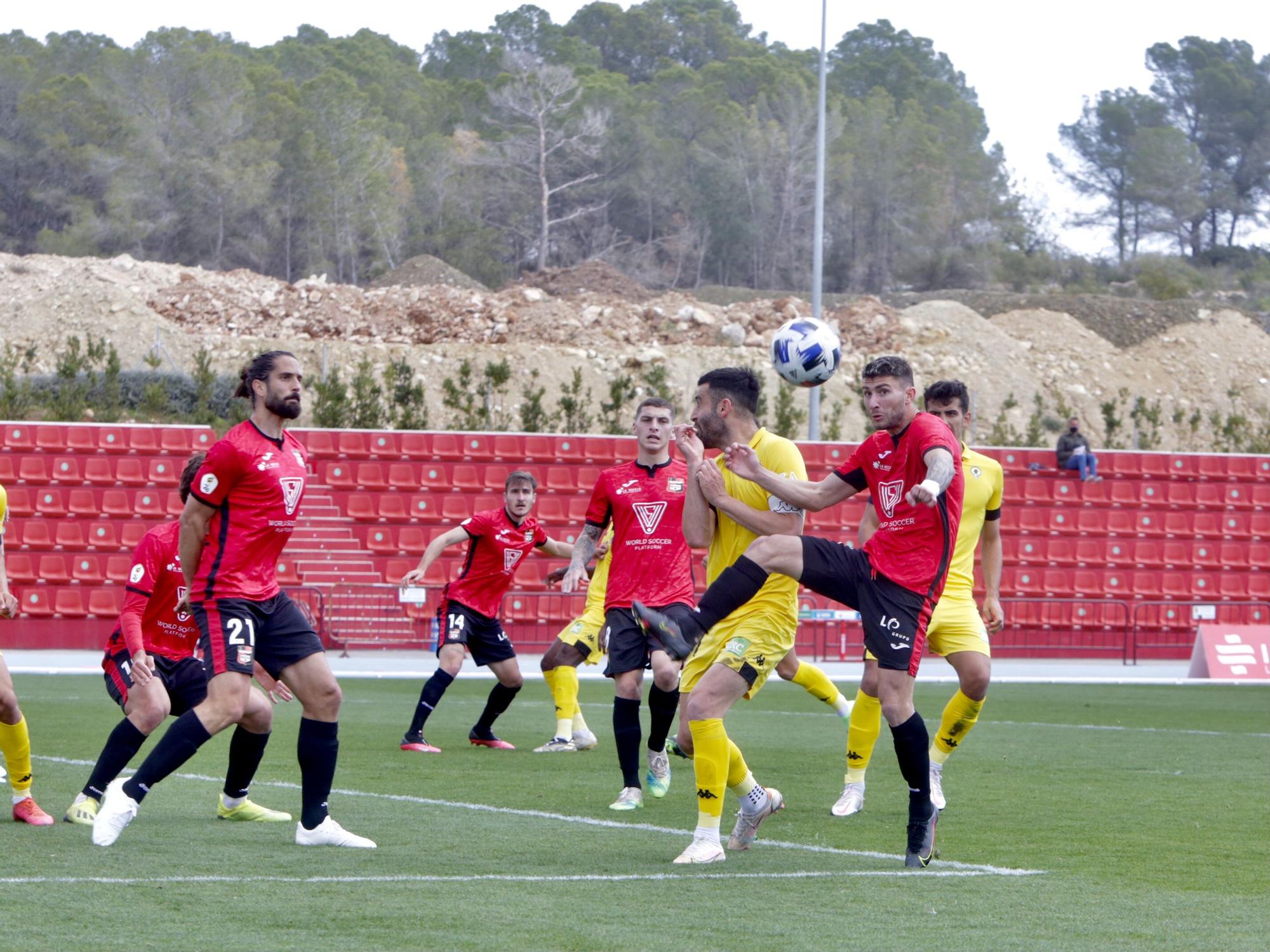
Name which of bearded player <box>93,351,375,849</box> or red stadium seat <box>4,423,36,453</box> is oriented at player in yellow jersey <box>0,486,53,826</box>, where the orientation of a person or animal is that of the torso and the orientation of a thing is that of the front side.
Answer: the red stadium seat

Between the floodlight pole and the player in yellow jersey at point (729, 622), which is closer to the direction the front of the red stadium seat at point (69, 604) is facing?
the player in yellow jersey

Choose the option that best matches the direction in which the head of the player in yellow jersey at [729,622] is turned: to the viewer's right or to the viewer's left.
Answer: to the viewer's left
